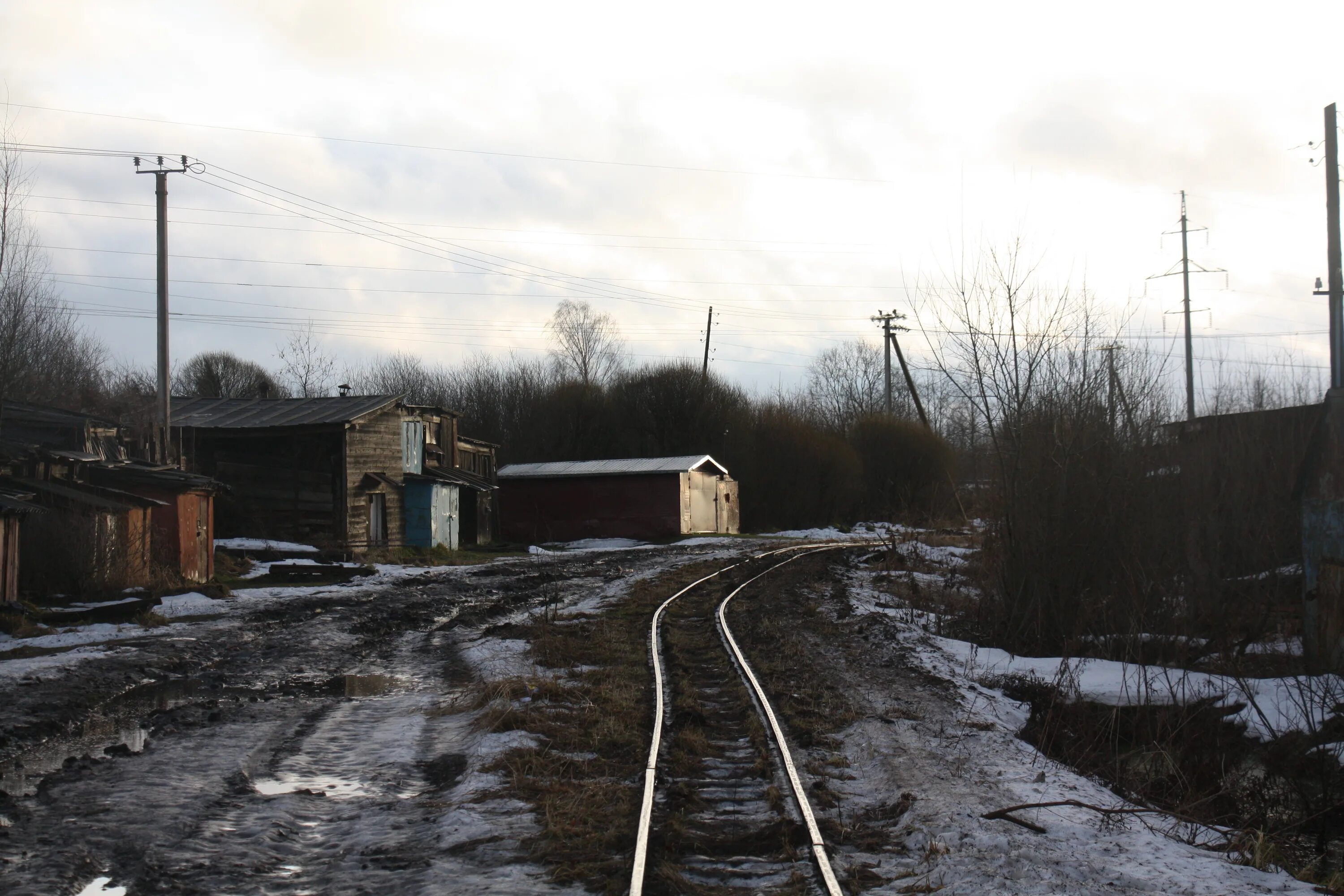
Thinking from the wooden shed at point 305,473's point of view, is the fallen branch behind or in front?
in front

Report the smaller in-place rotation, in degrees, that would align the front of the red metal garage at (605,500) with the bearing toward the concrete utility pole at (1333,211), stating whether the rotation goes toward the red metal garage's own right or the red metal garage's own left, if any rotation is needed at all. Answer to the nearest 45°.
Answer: approximately 45° to the red metal garage's own right

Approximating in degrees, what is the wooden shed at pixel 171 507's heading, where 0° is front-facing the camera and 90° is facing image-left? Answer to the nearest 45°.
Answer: approximately 315°

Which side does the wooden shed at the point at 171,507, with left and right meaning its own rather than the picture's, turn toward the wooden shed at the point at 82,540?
right

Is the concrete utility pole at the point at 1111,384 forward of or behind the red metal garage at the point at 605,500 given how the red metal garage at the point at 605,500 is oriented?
forward

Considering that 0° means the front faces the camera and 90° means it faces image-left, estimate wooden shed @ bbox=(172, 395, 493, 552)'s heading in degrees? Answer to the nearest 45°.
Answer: approximately 315°

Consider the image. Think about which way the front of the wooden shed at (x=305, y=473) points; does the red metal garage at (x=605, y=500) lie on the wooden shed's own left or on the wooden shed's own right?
on the wooden shed's own left

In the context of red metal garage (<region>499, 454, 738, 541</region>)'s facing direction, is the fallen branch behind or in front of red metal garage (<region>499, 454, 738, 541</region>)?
in front
